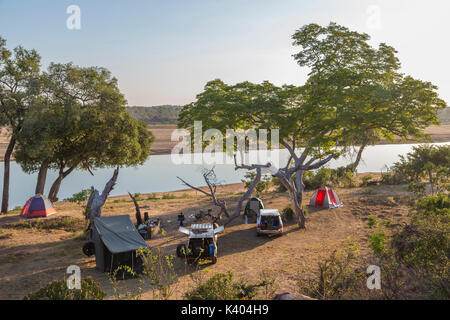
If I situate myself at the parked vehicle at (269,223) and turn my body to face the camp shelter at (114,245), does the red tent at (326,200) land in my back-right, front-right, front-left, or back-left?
back-right

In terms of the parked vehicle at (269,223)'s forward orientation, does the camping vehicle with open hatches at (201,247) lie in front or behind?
behind

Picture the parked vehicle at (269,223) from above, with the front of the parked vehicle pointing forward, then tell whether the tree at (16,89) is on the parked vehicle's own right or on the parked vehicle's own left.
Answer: on the parked vehicle's own left

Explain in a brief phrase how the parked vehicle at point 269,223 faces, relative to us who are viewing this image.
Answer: facing away from the viewer

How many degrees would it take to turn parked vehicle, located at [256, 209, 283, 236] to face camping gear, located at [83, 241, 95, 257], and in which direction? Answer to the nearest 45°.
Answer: approximately 135° to its left
